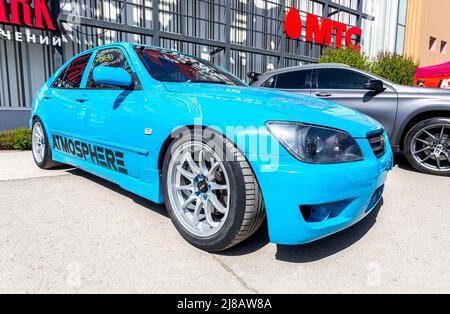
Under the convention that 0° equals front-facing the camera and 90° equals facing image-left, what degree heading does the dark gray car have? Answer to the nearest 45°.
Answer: approximately 270°

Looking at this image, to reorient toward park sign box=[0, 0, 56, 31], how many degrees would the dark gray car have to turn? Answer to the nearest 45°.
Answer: approximately 180°

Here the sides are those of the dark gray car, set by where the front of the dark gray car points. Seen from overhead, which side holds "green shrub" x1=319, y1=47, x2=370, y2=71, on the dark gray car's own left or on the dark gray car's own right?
on the dark gray car's own left

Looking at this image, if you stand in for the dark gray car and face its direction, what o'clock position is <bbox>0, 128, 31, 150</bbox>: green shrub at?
The green shrub is roughly at 6 o'clock from the dark gray car.

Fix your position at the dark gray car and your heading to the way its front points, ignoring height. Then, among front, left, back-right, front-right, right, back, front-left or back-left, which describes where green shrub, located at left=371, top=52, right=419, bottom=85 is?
left

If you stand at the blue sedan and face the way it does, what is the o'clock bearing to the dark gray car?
The dark gray car is roughly at 9 o'clock from the blue sedan.

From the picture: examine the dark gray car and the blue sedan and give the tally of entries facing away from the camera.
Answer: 0

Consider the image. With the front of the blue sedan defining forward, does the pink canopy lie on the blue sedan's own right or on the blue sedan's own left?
on the blue sedan's own left

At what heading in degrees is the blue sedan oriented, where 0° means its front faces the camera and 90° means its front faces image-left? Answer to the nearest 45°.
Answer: approximately 315°
